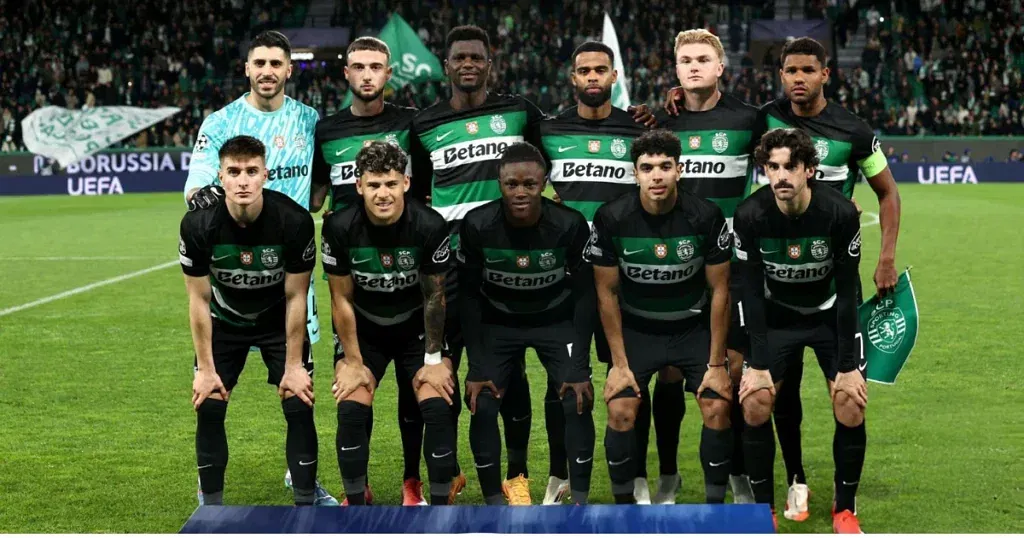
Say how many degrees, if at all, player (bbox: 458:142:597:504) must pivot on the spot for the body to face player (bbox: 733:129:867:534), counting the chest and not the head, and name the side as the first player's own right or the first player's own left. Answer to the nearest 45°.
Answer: approximately 90° to the first player's own left

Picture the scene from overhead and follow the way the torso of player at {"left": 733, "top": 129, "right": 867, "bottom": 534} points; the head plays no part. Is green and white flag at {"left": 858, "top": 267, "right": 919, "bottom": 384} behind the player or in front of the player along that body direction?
behind

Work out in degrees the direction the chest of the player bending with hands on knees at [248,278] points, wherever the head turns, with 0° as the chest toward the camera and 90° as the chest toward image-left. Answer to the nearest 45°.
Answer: approximately 0°

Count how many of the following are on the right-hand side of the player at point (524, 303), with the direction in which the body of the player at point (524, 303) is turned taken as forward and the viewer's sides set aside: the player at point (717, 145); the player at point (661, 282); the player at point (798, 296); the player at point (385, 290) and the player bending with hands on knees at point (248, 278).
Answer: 2

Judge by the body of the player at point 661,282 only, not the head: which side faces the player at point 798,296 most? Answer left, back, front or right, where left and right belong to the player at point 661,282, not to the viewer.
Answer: left

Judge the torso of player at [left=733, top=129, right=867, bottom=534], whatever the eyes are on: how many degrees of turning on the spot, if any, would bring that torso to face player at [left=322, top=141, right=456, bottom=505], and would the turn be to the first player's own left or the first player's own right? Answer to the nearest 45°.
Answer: approximately 90° to the first player's own right

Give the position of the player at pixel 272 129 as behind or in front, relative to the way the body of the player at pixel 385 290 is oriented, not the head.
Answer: behind
